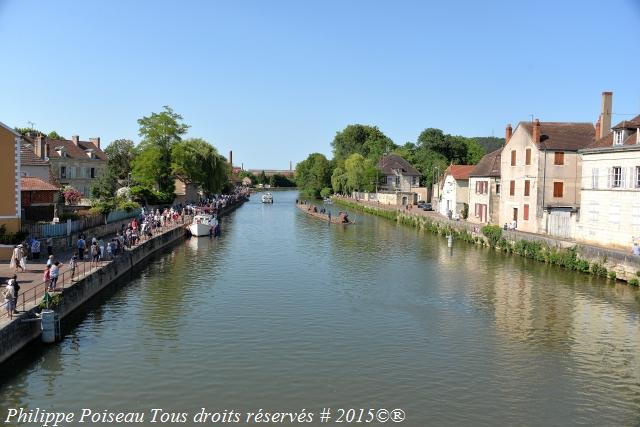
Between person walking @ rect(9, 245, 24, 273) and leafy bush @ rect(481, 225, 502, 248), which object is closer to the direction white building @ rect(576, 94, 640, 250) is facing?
the person walking

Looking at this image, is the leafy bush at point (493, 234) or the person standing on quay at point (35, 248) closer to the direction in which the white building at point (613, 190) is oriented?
the person standing on quay

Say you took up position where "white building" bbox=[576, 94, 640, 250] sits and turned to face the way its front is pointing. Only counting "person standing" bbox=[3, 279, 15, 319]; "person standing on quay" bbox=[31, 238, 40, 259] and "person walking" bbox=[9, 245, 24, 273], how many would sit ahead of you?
3

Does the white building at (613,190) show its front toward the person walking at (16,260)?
yes

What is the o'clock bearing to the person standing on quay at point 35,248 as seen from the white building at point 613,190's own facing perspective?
The person standing on quay is roughly at 12 o'clock from the white building.

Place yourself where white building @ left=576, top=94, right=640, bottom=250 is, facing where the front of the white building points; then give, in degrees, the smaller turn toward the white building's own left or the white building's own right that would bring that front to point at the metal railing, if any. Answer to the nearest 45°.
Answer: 0° — it already faces it

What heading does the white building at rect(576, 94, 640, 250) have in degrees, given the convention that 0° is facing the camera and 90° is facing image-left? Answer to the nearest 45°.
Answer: approximately 45°
